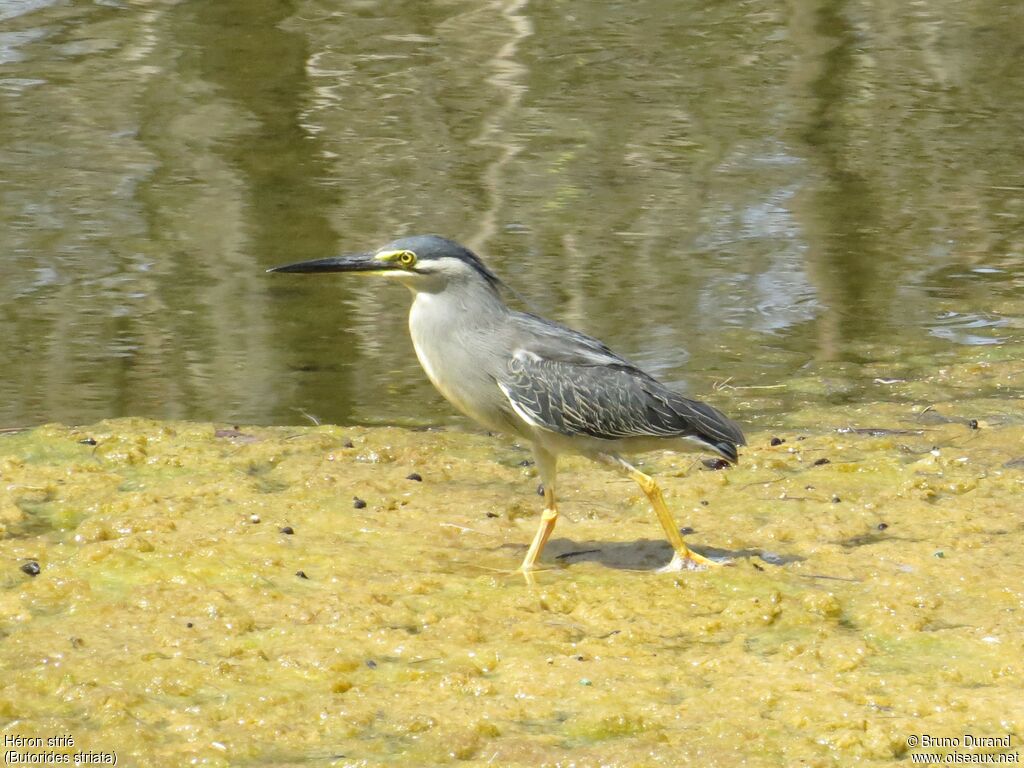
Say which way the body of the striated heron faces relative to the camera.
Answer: to the viewer's left
